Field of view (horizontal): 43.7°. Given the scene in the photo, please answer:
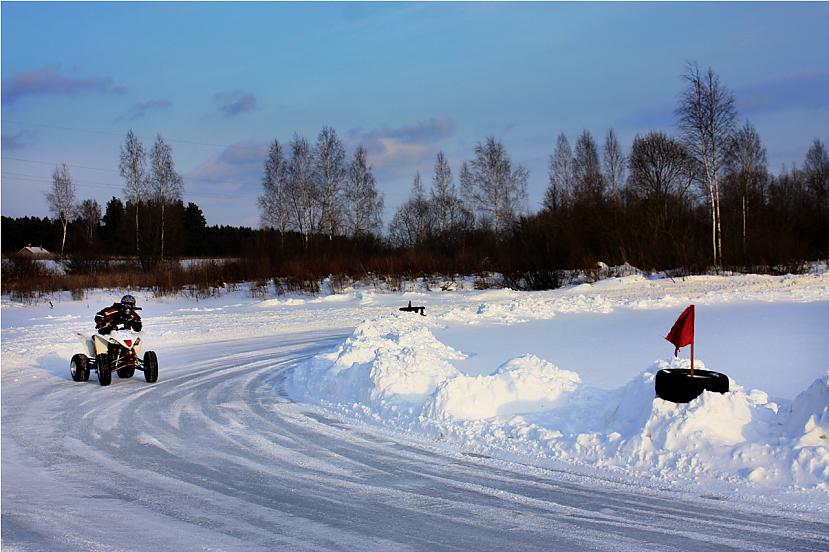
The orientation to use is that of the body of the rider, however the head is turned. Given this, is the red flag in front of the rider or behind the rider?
in front

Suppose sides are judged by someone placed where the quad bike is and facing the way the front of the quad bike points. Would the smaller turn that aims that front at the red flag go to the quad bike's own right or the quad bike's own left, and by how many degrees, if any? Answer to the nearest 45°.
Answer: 0° — it already faces it

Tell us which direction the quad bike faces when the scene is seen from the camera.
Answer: facing the viewer and to the right of the viewer

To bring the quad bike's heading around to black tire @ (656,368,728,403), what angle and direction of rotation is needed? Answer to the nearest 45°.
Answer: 0° — it already faces it

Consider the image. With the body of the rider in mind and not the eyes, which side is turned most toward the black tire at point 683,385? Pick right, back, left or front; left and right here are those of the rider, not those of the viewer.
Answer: front
